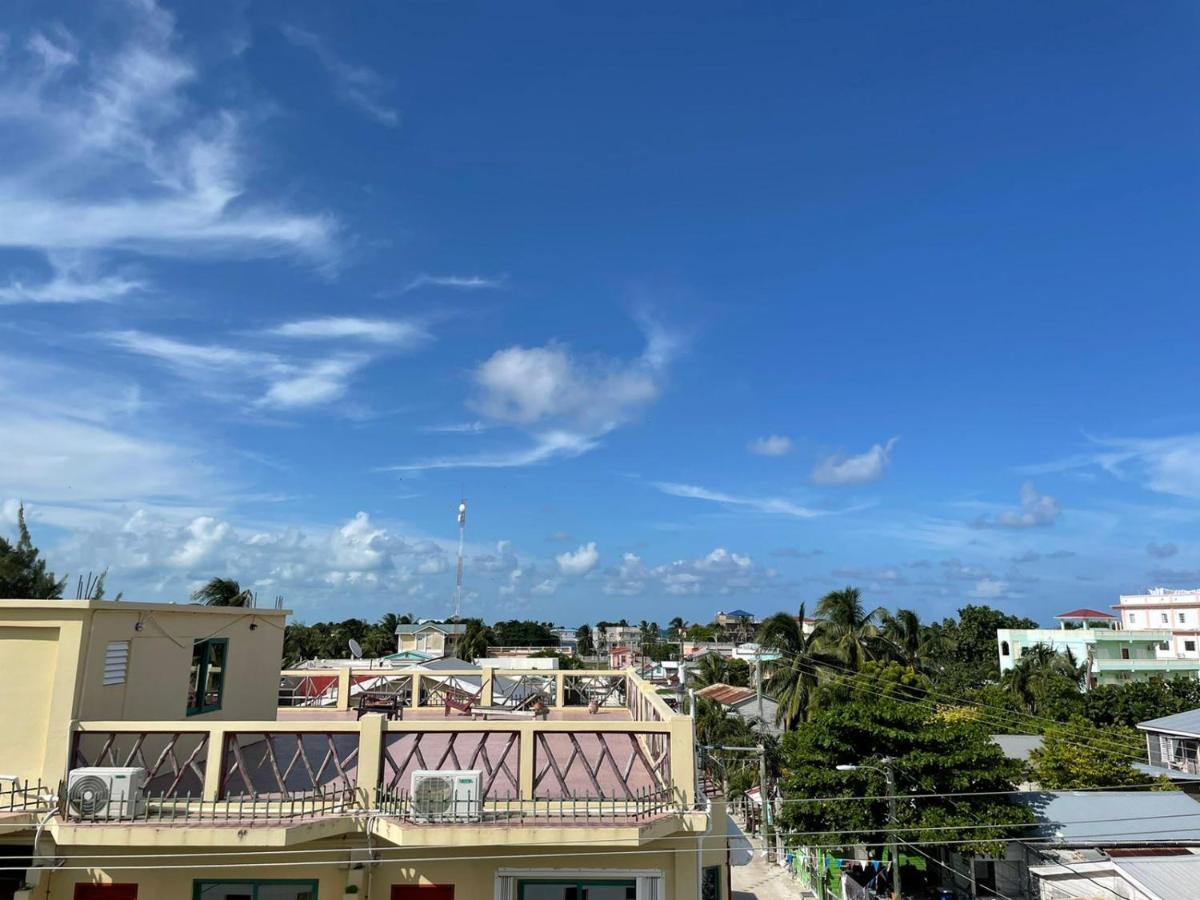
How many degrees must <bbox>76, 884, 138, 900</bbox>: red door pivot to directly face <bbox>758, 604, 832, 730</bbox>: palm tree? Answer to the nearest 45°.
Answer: approximately 135° to its left

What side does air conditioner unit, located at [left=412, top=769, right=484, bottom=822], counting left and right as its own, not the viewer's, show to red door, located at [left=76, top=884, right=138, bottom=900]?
right

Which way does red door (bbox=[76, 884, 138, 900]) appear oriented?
toward the camera

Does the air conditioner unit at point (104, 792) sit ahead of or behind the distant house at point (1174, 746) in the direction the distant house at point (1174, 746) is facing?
ahead

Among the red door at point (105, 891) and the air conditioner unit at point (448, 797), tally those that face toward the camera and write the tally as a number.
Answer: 2

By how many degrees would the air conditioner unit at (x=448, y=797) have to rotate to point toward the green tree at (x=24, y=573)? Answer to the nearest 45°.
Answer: approximately 135° to its right

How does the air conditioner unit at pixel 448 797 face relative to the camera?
toward the camera

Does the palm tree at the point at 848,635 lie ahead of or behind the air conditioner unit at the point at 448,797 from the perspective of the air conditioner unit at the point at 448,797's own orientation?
behind

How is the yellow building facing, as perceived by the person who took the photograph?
facing the viewer

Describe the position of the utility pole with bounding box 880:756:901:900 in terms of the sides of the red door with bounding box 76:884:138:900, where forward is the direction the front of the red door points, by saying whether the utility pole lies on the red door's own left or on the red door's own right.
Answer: on the red door's own left

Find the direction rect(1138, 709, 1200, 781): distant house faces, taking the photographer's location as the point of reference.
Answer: facing the viewer and to the left of the viewer

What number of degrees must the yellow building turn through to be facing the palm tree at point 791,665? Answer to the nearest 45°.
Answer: approximately 135° to its left
